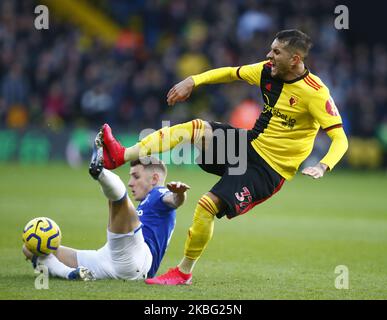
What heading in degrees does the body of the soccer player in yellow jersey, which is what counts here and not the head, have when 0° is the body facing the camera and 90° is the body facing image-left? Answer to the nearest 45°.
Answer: approximately 45°

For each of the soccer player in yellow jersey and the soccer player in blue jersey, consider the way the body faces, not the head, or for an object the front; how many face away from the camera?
0
